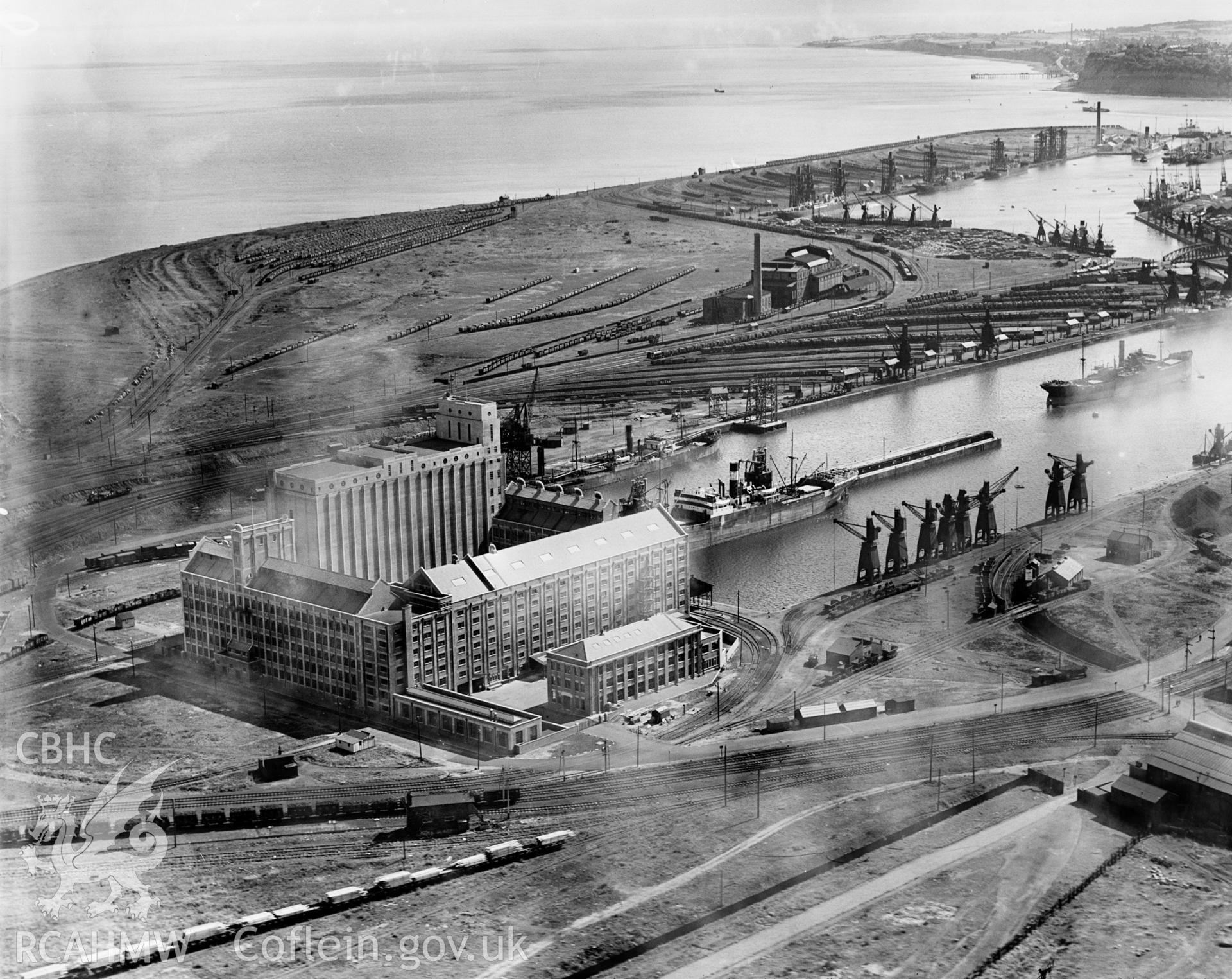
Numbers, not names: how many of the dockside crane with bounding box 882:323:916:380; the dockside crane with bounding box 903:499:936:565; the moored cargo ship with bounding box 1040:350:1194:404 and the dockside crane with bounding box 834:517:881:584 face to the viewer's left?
3

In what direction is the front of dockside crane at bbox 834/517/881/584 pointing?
to the viewer's left

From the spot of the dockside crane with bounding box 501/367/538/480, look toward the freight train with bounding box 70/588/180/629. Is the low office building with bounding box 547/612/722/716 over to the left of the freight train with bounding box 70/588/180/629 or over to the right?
left

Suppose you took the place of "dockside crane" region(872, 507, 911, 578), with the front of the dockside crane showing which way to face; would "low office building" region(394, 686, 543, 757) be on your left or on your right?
on your left

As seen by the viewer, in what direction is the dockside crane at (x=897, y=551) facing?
to the viewer's left

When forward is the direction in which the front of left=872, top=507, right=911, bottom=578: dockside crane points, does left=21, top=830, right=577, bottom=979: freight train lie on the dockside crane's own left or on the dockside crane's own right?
on the dockside crane's own left

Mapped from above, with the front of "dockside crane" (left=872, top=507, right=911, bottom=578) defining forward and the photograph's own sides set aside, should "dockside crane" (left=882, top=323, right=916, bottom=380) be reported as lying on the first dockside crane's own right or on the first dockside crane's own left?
on the first dockside crane's own right

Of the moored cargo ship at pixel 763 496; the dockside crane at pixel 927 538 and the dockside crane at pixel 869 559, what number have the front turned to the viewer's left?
2
